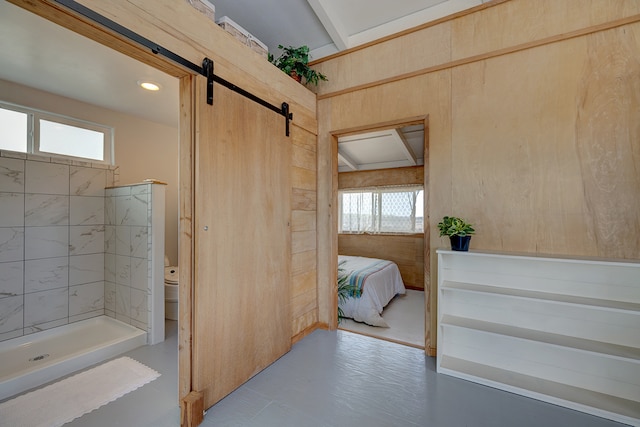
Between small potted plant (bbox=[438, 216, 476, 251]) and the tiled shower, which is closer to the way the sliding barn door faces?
the small potted plant

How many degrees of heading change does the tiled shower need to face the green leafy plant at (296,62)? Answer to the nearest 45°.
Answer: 0° — it already faces it

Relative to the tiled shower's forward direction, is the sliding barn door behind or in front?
in front

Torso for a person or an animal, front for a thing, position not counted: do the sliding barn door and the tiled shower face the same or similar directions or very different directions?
same or similar directions

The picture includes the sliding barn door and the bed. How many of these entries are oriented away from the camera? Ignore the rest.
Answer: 0

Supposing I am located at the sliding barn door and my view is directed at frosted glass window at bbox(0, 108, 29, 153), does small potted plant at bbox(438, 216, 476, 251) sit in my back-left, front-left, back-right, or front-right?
back-right

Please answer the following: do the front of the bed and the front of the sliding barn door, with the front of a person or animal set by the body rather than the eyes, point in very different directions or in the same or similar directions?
same or similar directions

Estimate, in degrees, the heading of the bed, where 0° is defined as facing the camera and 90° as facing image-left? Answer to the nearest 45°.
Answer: approximately 315°

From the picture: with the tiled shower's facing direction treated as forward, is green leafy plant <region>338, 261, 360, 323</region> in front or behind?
in front

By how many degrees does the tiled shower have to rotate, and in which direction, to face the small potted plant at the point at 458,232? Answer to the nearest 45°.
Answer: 0° — it already faces it

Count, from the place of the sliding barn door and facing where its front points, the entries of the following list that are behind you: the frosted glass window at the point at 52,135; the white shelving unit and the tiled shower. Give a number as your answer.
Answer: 2

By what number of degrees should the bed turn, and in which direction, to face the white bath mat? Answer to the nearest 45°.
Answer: approximately 90° to its right

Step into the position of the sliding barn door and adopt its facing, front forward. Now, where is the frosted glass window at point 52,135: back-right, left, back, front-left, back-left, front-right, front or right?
back

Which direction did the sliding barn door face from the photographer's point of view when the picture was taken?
facing the viewer and to the right of the viewer
